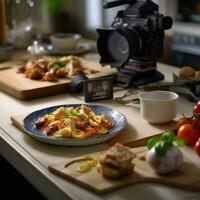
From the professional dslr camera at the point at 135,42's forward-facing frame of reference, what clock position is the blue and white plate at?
The blue and white plate is roughly at 11 o'clock from the professional dslr camera.

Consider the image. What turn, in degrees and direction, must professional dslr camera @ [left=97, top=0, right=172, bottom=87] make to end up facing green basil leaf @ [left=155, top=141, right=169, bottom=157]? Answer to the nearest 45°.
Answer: approximately 45° to its left

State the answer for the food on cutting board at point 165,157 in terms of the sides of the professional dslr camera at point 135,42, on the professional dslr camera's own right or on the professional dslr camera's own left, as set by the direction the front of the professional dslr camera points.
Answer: on the professional dslr camera's own left

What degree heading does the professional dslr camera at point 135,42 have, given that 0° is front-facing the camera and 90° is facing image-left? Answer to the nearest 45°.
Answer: approximately 45°

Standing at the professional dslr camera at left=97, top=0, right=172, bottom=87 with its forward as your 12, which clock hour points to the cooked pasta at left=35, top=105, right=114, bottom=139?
The cooked pasta is roughly at 11 o'clock from the professional dslr camera.

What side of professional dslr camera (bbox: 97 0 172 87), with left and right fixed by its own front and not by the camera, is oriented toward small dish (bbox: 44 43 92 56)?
right

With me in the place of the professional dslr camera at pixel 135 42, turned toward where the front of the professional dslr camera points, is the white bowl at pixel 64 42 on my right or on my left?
on my right

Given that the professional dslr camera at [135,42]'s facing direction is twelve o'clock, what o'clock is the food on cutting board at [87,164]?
The food on cutting board is roughly at 11 o'clock from the professional dslr camera.

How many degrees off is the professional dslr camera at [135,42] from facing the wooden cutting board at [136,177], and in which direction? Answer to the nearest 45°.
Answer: approximately 45° to its left
